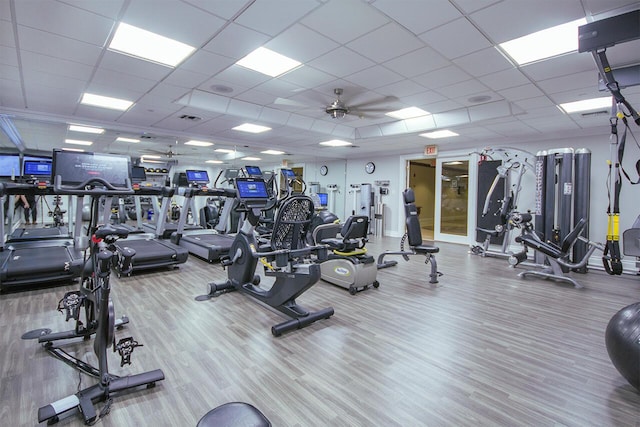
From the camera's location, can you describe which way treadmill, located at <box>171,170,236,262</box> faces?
facing away from the viewer and to the left of the viewer

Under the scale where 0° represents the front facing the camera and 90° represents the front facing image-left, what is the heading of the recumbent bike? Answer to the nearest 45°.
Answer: approximately 135°

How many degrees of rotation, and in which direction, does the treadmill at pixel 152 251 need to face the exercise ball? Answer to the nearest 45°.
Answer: approximately 180°

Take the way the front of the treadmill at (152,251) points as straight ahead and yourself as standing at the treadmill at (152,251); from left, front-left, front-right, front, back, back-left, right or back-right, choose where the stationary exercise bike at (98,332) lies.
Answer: back-left

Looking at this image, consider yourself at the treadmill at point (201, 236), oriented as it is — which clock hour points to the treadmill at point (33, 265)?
the treadmill at point (33, 265) is roughly at 9 o'clock from the treadmill at point (201, 236).

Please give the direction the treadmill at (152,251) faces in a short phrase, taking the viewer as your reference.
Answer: facing away from the viewer and to the left of the viewer

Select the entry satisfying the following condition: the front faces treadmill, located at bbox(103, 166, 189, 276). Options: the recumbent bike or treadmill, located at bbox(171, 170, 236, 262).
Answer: the recumbent bike

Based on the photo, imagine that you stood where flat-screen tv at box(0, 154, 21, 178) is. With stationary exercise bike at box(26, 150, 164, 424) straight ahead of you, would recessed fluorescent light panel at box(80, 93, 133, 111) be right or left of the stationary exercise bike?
left

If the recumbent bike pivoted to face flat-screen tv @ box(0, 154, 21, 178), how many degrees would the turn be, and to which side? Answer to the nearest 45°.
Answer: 0° — it already faces it

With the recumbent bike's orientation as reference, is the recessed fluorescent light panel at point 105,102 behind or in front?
in front
